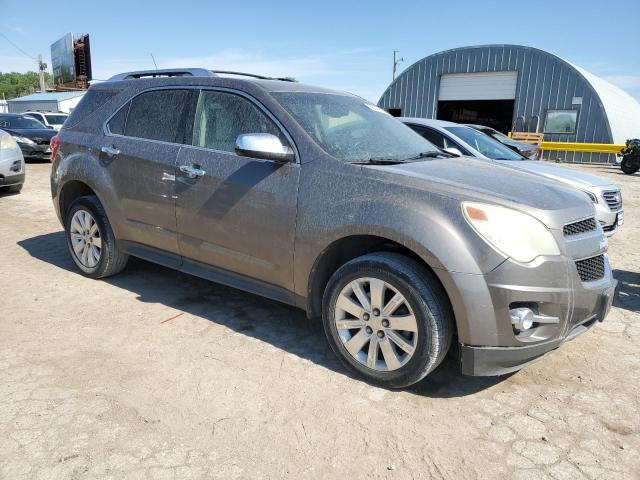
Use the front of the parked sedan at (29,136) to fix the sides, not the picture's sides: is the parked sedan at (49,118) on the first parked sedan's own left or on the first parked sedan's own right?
on the first parked sedan's own left

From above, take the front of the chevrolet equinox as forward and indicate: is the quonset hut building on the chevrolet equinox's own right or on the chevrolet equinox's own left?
on the chevrolet equinox's own left

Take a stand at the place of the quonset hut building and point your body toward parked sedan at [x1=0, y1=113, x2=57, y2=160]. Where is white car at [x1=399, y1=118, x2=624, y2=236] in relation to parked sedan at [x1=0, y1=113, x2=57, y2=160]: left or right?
left

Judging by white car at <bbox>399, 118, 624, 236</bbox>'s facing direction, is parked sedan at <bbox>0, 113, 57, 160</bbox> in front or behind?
behind

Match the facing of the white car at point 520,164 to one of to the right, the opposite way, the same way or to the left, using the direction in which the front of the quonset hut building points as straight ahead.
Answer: to the left

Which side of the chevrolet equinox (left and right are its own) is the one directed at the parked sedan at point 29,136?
back

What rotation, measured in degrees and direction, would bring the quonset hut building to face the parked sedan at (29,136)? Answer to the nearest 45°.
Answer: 0° — it already faces it

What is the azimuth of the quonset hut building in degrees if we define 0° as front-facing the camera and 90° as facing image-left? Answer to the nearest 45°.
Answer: approximately 45°

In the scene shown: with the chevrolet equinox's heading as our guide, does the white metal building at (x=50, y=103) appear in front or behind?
behind

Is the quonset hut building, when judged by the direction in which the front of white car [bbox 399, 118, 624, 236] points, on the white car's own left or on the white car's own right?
on the white car's own left
